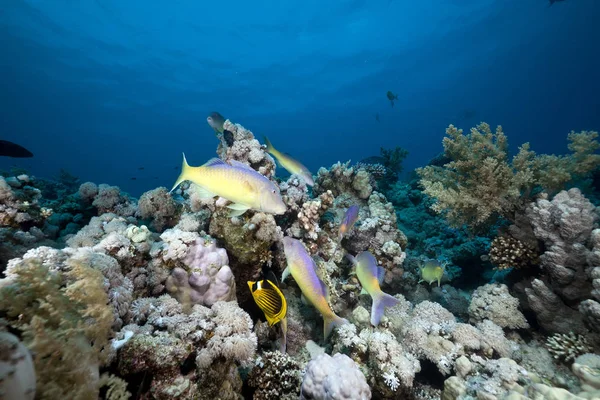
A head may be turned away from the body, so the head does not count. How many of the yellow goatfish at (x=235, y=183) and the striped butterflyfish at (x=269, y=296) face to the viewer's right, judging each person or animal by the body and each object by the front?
1

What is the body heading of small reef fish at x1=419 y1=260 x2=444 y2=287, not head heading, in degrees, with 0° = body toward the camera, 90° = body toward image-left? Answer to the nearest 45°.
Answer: approximately 90°

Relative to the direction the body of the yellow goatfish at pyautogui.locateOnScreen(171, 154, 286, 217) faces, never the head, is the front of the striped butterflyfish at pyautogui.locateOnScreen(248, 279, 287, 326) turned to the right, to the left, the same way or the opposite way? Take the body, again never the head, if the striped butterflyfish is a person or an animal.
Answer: the opposite way

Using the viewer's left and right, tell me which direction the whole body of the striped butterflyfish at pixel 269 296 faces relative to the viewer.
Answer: facing to the left of the viewer

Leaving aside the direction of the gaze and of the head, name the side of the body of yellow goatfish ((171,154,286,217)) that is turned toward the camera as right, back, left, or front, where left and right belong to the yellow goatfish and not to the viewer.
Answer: right
